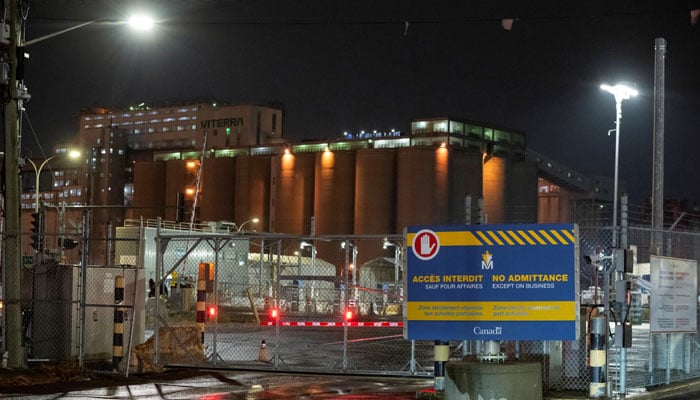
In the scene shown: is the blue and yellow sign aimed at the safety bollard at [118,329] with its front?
no

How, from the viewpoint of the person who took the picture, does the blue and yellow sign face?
facing the viewer

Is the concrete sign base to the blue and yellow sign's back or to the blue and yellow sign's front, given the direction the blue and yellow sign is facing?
to the front

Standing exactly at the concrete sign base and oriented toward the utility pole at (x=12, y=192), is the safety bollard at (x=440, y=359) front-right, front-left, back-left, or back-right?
front-right

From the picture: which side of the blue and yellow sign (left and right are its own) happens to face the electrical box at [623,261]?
left

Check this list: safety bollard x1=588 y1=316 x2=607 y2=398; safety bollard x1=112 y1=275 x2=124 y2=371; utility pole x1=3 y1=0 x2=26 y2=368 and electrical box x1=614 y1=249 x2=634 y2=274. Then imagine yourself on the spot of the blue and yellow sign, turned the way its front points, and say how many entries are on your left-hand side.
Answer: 2

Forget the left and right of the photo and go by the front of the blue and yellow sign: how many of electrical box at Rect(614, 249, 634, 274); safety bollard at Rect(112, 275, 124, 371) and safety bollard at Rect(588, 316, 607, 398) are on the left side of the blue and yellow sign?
2

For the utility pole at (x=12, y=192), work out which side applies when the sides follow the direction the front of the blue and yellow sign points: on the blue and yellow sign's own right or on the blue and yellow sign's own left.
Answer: on the blue and yellow sign's own right

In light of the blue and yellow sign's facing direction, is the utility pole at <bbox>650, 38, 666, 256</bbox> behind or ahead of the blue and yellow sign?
behind

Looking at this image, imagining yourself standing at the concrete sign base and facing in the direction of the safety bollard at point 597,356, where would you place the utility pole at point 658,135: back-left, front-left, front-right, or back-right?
front-left

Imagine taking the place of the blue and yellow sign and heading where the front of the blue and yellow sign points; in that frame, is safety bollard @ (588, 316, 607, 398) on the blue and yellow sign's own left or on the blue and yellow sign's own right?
on the blue and yellow sign's own left

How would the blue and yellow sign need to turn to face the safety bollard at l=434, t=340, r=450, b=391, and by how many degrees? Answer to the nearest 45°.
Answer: approximately 135° to its right
